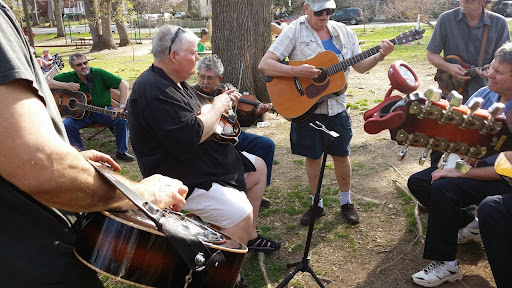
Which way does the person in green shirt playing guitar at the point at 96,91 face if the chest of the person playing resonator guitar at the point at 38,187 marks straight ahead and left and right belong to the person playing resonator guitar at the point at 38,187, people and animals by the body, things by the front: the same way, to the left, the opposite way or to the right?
to the right

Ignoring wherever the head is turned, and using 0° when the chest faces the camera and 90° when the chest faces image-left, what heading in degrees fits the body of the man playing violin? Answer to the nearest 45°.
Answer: approximately 315°

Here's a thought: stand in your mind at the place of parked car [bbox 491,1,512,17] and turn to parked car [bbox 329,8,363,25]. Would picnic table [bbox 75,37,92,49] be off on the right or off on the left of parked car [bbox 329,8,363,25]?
left

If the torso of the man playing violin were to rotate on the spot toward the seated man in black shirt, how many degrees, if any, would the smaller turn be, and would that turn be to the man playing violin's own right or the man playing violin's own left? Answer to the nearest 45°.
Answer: approximately 45° to the man playing violin's own right

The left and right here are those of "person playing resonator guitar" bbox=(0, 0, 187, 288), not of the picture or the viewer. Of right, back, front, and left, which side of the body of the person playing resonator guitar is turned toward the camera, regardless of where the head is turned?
right

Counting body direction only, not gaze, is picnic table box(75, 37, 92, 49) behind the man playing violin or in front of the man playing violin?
behind

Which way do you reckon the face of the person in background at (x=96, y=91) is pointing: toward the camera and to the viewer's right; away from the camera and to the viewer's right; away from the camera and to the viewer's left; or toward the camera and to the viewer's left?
toward the camera and to the viewer's right

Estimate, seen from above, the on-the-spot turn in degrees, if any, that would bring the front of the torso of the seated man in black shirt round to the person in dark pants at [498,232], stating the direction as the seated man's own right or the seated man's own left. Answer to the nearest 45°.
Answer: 0° — they already face them

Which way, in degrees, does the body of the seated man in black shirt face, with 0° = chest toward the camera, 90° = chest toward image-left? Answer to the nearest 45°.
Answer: approximately 270°

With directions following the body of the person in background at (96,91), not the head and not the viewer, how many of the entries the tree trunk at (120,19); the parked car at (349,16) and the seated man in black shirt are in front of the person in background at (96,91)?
1

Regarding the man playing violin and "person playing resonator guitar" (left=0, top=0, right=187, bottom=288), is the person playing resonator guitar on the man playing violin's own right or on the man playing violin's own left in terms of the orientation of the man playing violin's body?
on the man playing violin's own right
